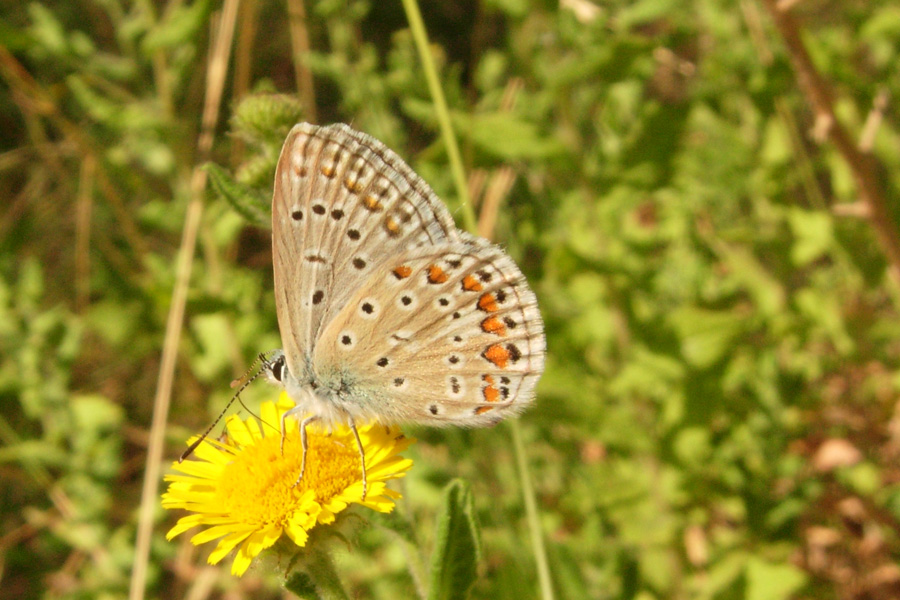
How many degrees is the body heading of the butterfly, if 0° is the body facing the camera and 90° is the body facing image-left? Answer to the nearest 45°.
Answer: approximately 90°

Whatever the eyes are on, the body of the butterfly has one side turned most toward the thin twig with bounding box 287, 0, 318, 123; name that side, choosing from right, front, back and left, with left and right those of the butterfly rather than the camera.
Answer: right

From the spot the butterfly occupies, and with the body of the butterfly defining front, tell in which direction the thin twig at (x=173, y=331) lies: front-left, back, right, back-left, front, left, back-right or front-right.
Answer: front-right

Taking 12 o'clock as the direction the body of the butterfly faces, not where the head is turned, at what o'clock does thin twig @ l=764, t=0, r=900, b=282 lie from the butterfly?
The thin twig is roughly at 5 o'clock from the butterfly.
